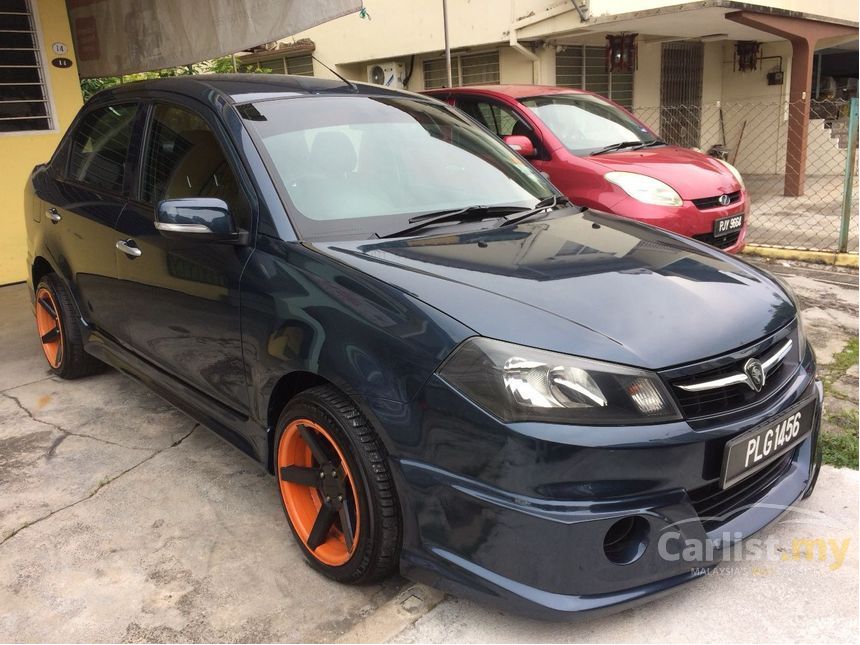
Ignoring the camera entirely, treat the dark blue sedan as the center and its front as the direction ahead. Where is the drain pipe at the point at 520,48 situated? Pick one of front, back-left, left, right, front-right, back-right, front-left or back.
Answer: back-left

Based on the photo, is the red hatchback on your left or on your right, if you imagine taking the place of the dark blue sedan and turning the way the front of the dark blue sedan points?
on your left

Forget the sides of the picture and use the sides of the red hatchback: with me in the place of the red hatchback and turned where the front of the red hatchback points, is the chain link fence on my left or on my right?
on my left

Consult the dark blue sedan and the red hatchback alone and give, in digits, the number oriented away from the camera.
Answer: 0

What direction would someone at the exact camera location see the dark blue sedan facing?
facing the viewer and to the right of the viewer

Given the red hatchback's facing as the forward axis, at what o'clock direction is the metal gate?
The metal gate is roughly at 8 o'clock from the red hatchback.

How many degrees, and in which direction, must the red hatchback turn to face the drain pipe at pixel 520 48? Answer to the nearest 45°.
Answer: approximately 135° to its left
